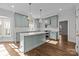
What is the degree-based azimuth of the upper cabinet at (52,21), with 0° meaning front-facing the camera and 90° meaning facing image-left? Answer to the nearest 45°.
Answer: approximately 45°

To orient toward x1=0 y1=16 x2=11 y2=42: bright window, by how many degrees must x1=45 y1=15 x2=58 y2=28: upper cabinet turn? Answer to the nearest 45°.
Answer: approximately 45° to its right

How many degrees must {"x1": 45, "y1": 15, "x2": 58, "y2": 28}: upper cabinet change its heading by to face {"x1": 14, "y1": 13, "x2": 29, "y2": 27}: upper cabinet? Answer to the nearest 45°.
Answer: approximately 45° to its right
